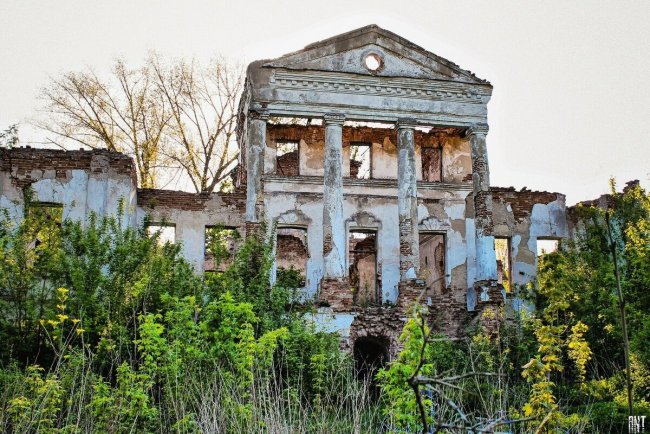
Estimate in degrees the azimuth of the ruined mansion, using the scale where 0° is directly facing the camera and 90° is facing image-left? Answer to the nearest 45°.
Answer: approximately 0°
